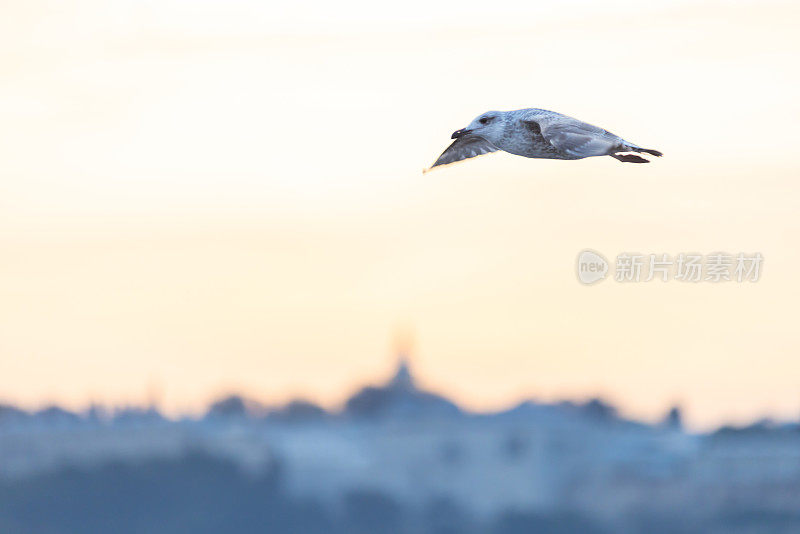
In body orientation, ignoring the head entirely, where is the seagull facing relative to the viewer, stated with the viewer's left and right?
facing to the left of the viewer
